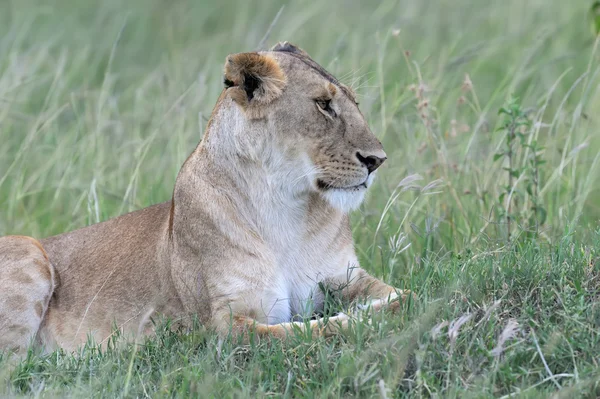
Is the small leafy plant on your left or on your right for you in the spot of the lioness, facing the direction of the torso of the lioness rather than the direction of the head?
on your left

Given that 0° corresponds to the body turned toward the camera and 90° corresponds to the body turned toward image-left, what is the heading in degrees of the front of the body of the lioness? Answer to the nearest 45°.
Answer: approximately 315°
